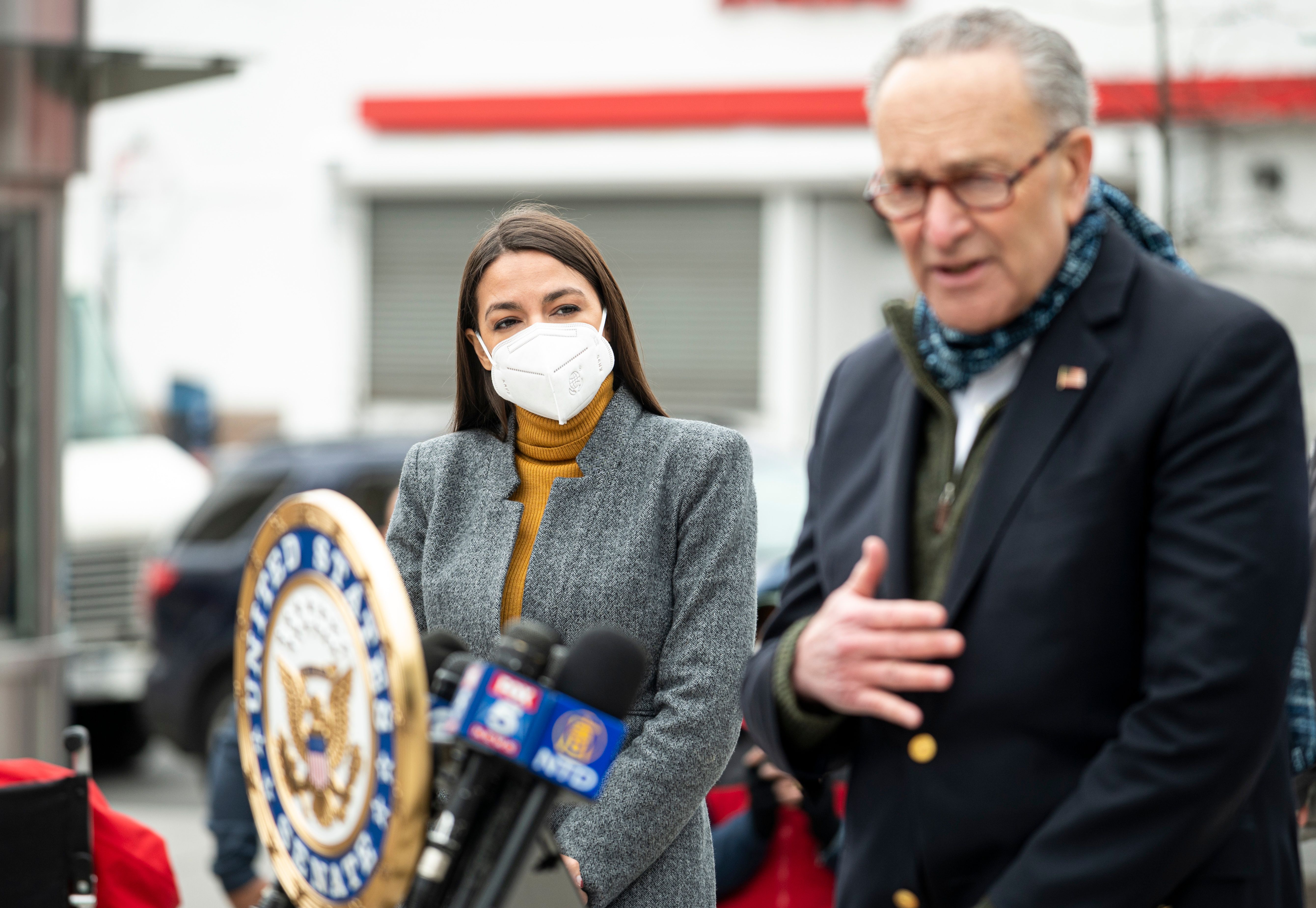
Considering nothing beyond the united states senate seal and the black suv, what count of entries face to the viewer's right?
1

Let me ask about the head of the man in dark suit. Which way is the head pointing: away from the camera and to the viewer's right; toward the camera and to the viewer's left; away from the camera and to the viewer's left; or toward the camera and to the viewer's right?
toward the camera and to the viewer's left

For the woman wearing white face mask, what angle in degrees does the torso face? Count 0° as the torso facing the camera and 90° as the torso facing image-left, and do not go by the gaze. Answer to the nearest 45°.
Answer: approximately 45°

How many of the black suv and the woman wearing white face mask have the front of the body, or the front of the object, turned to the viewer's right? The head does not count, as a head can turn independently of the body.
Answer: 1

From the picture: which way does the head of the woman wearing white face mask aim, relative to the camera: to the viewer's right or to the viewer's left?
to the viewer's right

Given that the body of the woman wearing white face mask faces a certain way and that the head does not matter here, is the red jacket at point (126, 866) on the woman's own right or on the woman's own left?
on the woman's own right

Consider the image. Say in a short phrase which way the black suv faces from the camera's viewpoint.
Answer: facing to the right of the viewer

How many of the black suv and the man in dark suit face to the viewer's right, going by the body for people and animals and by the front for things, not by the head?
1
